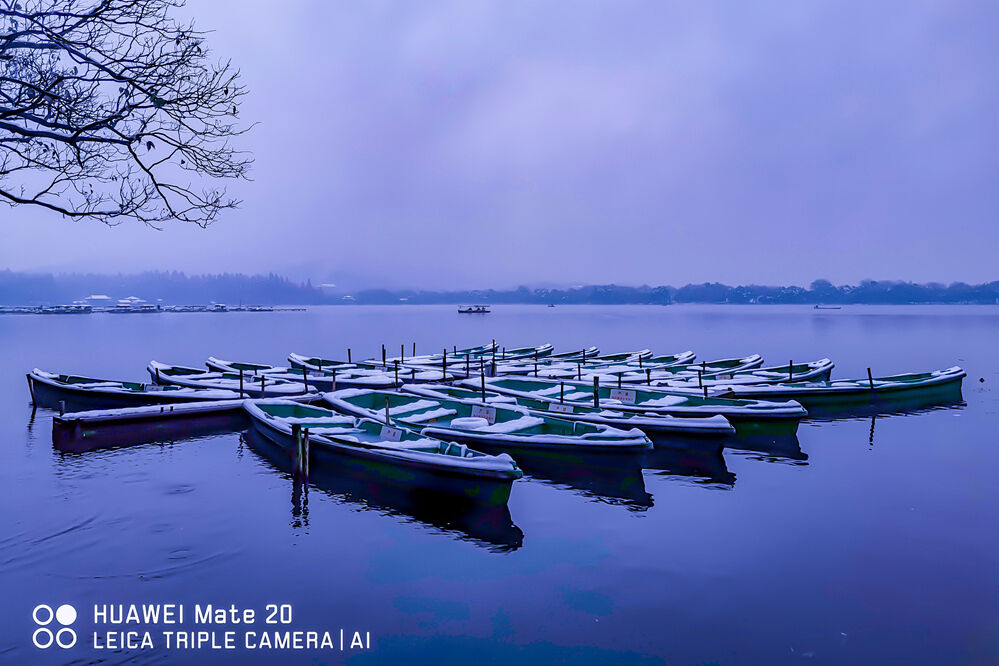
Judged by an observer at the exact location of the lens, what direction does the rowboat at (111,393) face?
facing to the left of the viewer

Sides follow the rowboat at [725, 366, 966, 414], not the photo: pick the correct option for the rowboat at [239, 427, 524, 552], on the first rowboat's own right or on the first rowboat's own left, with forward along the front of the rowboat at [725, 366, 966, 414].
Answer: on the first rowboat's own right

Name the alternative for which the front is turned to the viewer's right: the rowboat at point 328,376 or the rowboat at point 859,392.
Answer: the rowboat at point 859,392

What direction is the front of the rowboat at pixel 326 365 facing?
to the viewer's left

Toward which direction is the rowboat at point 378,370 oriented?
to the viewer's left

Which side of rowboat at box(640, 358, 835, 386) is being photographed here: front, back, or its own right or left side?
right

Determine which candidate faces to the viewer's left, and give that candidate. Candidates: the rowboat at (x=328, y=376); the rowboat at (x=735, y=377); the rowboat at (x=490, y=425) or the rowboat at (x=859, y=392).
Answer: the rowboat at (x=328, y=376)

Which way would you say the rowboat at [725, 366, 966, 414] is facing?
to the viewer's right

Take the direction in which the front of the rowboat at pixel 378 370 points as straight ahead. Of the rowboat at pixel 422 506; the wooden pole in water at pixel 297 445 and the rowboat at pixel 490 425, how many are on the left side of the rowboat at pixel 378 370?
3

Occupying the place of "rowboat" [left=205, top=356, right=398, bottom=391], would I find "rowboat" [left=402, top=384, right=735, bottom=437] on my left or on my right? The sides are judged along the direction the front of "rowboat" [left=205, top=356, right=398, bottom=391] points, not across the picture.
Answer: on my left

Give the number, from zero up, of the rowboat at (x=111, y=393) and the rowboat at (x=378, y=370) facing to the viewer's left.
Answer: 2

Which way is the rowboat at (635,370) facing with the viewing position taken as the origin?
facing to the right of the viewer

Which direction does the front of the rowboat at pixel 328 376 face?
to the viewer's left
